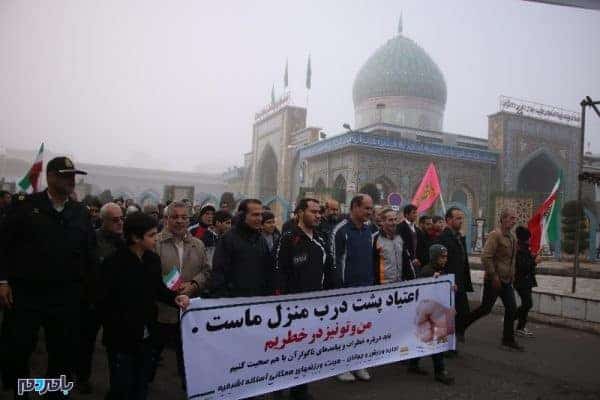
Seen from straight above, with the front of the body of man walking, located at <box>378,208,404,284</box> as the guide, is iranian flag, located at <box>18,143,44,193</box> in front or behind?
behind

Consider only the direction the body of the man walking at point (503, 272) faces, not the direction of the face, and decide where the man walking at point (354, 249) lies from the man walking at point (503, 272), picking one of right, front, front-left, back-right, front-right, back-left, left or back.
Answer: right

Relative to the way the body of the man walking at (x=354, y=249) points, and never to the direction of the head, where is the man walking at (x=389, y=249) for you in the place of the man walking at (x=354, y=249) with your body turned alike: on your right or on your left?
on your left

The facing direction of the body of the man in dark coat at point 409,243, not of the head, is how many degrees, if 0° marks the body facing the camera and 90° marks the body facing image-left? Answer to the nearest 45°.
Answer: approximately 315°

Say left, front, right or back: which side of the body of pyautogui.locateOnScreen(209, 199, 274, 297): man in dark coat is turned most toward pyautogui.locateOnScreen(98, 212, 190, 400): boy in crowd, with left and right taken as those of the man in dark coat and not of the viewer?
right

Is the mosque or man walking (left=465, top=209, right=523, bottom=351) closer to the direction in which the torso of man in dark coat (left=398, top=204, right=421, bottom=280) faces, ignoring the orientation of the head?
the man walking

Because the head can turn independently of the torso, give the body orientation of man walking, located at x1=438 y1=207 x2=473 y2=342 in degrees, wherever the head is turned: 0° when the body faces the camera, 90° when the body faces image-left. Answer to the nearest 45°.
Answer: approximately 315°
